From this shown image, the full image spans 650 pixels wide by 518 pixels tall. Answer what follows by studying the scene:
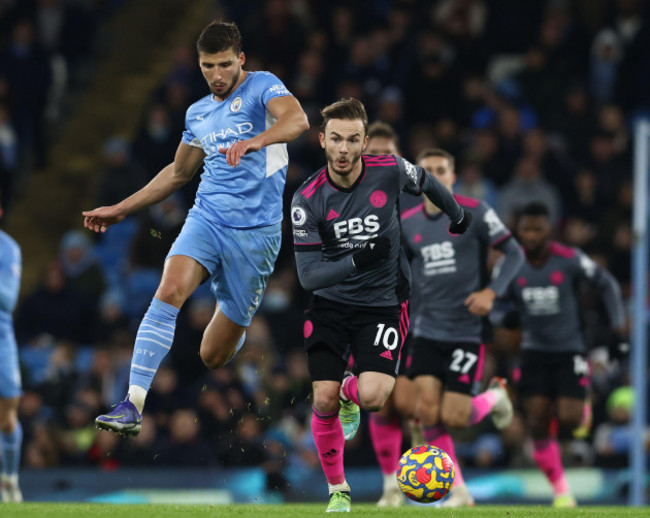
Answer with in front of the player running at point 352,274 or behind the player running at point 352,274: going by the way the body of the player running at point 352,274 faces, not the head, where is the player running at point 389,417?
behind

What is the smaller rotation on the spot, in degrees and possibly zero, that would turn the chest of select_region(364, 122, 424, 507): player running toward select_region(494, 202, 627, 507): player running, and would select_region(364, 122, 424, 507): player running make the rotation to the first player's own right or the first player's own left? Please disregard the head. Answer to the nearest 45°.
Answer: approximately 135° to the first player's own left

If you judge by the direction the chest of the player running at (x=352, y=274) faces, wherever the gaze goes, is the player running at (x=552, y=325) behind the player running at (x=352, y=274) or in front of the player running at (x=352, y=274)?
behind

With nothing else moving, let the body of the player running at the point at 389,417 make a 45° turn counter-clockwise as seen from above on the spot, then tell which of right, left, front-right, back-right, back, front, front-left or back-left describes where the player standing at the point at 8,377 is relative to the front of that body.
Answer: back-right

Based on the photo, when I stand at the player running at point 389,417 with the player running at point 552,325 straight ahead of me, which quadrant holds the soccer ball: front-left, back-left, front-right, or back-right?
back-right

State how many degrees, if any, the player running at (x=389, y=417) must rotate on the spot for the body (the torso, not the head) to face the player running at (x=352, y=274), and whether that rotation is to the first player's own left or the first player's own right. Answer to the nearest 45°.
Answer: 0° — they already face them

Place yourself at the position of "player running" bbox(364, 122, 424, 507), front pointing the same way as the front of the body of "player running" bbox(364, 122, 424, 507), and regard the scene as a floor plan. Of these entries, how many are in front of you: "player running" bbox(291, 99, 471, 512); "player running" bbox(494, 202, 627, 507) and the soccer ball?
2

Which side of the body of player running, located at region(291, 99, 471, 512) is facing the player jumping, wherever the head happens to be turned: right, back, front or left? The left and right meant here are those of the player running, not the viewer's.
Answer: right

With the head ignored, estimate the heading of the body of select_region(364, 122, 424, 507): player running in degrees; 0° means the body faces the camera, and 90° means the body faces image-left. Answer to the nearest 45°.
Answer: approximately 0°

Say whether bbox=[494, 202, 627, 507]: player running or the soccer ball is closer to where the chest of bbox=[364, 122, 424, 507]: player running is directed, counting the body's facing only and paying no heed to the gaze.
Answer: the soccer ball

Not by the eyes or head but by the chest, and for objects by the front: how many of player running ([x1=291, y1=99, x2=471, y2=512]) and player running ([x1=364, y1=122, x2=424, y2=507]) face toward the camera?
2

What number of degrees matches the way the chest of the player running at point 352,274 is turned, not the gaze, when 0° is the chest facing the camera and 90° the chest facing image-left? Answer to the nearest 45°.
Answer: approximately 0°
